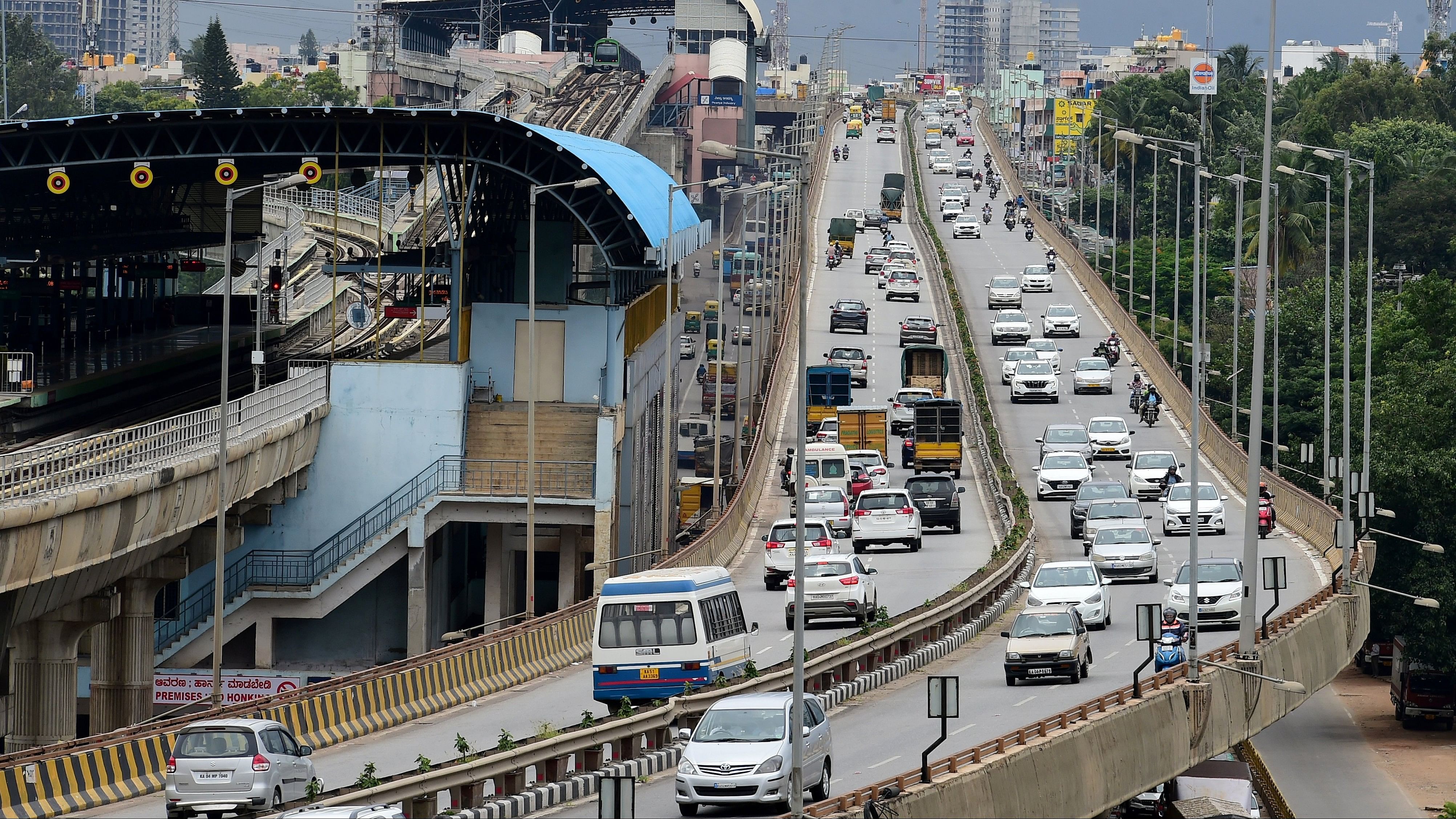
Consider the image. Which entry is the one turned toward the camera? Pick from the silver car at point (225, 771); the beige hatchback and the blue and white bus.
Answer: the beige hatchback

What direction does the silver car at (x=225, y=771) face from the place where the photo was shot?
facing away from the viewer and to the right of the viewer

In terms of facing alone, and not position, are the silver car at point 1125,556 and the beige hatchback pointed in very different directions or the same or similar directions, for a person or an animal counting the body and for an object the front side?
same or similar directions

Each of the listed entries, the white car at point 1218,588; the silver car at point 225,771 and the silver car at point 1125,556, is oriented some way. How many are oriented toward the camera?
2

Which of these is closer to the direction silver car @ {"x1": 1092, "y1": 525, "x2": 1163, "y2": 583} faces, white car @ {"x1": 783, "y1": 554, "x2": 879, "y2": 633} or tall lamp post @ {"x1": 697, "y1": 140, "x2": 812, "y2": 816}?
the tall lamp post

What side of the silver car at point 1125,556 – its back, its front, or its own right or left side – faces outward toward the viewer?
front

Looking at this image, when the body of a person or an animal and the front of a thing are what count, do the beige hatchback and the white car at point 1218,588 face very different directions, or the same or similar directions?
same or similar directions

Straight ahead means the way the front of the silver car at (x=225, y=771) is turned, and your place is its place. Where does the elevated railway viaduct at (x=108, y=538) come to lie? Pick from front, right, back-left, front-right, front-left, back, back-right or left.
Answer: front-left

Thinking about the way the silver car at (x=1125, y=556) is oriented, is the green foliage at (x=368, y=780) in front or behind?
in front

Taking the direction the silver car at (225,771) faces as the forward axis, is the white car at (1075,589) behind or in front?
in front

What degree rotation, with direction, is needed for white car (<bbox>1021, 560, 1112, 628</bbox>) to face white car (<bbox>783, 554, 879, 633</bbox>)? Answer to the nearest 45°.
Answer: approximately 90° to its right

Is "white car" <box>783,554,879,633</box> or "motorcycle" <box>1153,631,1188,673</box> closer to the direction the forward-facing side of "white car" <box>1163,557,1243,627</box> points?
the motorcycle

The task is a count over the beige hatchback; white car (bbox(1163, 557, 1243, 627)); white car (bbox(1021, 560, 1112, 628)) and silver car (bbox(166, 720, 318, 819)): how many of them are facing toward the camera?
3

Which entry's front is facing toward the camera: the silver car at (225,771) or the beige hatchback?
the beige hatchback

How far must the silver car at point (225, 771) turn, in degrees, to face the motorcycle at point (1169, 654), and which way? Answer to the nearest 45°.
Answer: approximately 45° to its right

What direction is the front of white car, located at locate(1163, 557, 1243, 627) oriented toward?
toward the camera

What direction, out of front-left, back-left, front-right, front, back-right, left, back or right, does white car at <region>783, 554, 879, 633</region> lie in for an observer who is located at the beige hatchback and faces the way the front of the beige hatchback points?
back-right
